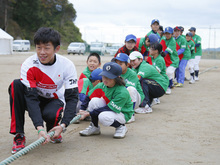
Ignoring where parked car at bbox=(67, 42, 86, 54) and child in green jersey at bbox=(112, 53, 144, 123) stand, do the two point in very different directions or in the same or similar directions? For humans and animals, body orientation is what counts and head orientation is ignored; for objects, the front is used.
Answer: same or similar directions

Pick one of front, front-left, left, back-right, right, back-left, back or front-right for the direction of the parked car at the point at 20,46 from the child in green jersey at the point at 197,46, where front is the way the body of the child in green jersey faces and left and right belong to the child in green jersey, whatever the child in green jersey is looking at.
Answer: right

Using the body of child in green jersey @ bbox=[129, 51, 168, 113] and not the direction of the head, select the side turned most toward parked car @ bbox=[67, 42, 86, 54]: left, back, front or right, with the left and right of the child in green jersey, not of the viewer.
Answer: right

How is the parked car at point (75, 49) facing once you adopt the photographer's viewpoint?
facing the viewer and to the left of the viewer

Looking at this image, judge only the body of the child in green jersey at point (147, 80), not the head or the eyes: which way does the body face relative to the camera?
to the viewer's left

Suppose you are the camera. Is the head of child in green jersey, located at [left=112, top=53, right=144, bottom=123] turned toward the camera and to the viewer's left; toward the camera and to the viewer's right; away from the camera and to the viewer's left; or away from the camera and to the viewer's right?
toward the camera and to the viewer's left

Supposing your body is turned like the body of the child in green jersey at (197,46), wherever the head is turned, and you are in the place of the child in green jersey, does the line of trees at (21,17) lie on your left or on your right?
on your right

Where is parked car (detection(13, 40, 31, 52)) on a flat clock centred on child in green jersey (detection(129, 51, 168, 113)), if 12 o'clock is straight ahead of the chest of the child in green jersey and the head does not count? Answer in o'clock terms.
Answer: The parked car is roughly at 2 o'clock from the child in green jersey.
